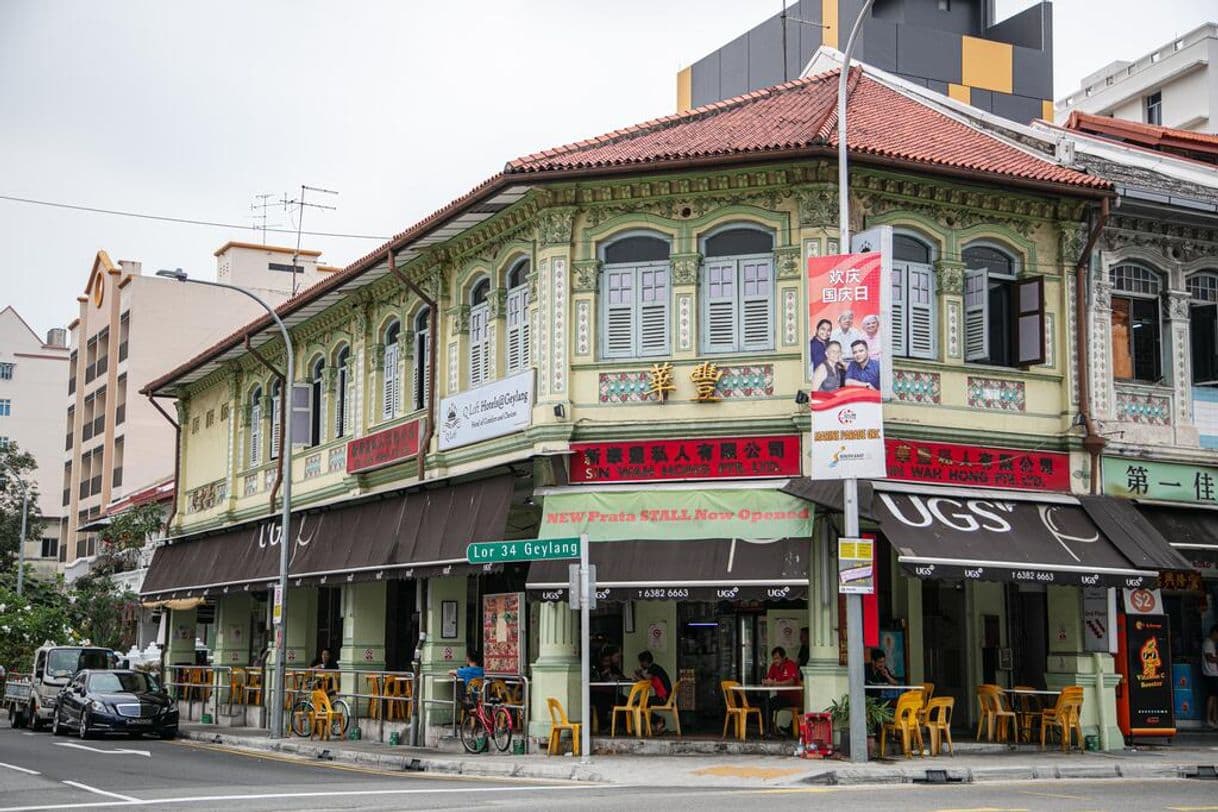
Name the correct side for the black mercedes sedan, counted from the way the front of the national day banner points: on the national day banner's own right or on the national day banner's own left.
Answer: on the national day banner's own right

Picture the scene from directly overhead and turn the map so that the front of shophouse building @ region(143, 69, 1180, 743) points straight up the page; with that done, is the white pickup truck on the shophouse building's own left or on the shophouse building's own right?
on the shophouse building's own right

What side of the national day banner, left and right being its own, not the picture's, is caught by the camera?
front

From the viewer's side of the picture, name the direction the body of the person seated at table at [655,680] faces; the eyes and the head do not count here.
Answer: to the viewer's left

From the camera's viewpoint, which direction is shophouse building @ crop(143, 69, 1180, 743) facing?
toward the camera
